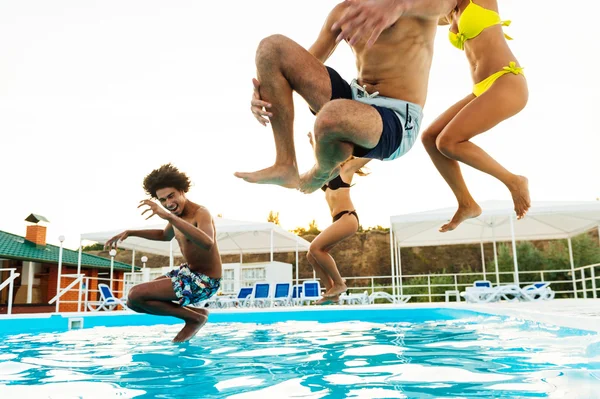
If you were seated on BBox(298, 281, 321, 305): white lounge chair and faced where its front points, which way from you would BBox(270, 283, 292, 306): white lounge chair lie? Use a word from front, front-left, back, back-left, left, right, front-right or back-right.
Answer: front-right

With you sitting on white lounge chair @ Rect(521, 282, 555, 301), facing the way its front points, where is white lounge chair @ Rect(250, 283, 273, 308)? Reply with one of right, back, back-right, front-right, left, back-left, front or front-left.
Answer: front-right

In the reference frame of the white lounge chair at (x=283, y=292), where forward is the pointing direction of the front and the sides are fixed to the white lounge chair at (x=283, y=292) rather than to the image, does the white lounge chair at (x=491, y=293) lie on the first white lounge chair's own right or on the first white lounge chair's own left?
on the first white lounge chair's own left

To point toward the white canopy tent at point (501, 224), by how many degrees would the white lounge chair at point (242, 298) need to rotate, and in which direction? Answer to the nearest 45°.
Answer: approximately 135° to its left

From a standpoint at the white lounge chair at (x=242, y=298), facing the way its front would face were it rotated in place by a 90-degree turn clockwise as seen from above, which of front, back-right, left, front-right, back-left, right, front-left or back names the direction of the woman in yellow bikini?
back-left

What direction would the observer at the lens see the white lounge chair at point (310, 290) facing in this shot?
facing the viewer and to the left of the viewer
